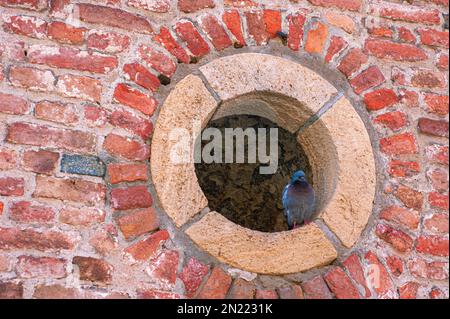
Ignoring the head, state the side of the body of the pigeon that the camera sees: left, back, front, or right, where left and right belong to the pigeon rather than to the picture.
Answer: front
